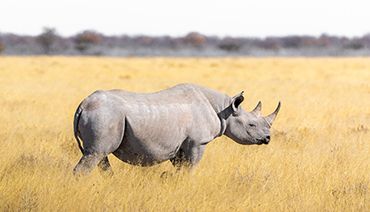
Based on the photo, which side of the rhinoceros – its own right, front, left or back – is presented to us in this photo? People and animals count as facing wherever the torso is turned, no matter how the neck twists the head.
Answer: right
